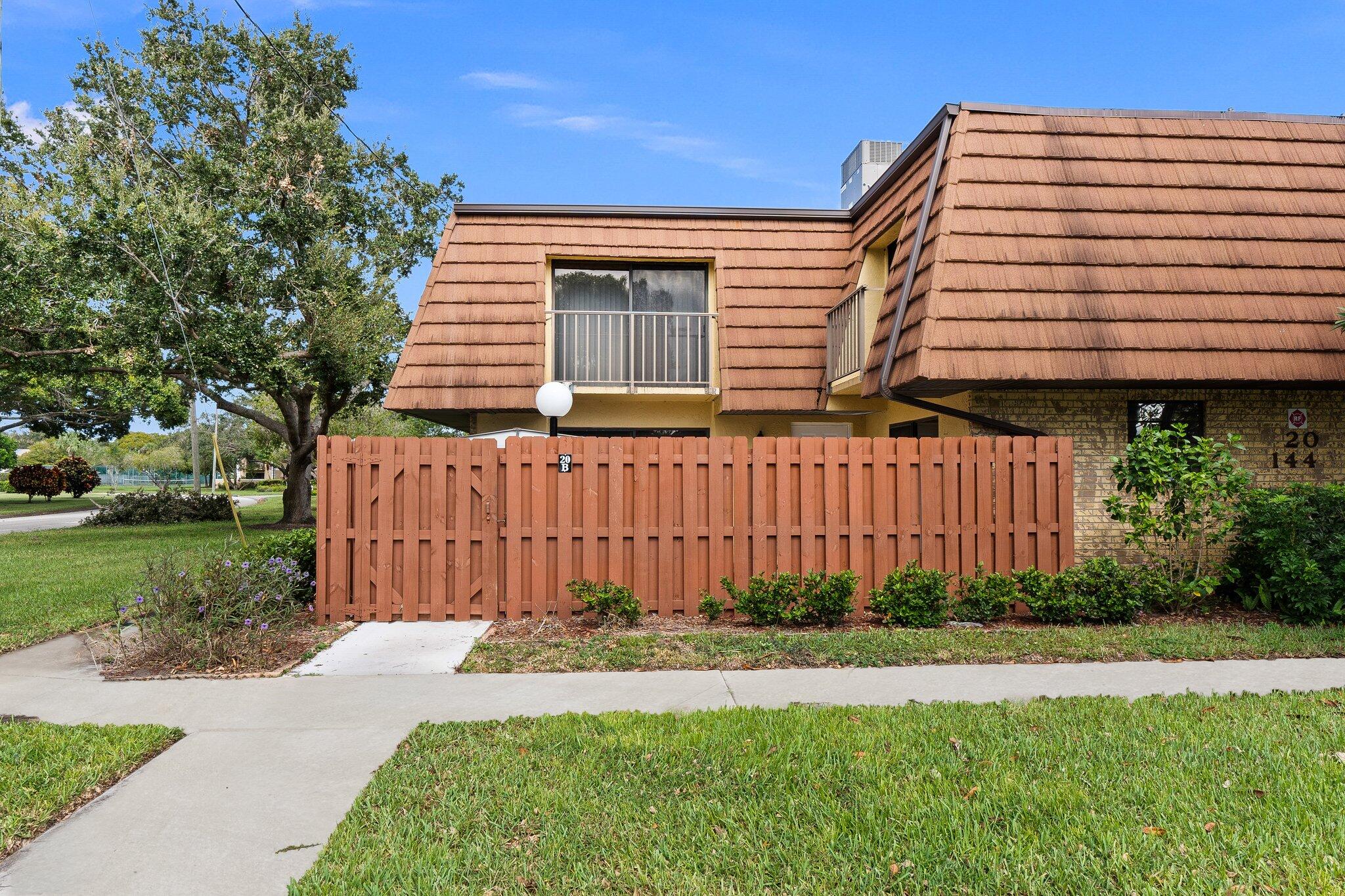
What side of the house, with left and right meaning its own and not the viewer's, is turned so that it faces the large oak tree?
right

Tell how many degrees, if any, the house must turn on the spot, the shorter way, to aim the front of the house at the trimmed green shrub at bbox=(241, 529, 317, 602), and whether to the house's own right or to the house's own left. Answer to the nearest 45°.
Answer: approximately 45° to the house's own right

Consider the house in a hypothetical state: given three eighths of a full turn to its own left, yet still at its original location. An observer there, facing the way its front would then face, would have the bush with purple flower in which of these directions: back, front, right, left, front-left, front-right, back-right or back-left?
back

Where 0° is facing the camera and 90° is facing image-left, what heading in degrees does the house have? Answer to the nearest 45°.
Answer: approximately 0°

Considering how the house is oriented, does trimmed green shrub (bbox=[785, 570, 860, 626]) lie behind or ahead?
ahead

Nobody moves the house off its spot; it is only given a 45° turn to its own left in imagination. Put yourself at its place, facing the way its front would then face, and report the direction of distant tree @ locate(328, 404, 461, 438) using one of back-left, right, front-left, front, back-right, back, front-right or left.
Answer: back

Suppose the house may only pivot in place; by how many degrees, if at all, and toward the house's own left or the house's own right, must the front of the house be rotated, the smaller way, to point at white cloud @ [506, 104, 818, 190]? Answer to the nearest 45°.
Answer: approximately 135° to the house's own right
